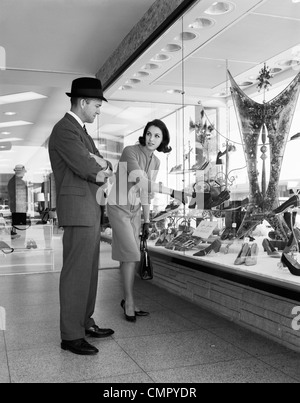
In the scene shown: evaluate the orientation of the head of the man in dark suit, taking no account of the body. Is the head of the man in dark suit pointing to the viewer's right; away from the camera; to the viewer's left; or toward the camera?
to the viewer's right

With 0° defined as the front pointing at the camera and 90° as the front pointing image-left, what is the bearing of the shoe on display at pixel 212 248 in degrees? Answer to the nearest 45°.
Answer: approximately 90°

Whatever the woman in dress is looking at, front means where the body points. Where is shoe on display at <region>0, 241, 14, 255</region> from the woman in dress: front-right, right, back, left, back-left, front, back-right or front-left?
back

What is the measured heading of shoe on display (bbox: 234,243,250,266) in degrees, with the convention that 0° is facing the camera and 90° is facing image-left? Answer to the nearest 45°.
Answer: approximately 45°

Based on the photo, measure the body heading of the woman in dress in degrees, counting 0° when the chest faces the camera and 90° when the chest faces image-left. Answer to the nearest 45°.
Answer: approximately 315°

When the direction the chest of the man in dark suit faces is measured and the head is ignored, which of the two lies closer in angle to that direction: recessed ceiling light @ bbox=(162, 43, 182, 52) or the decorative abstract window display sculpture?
the decorative abstract window display sculpture

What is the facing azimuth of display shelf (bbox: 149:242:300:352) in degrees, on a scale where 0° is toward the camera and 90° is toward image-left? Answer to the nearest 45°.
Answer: approximately 45°

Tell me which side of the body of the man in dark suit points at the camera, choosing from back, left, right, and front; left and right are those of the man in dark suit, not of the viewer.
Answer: right

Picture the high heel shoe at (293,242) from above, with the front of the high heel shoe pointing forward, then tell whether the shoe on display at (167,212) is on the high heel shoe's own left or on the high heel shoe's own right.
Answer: on the high heel shoe's own right
